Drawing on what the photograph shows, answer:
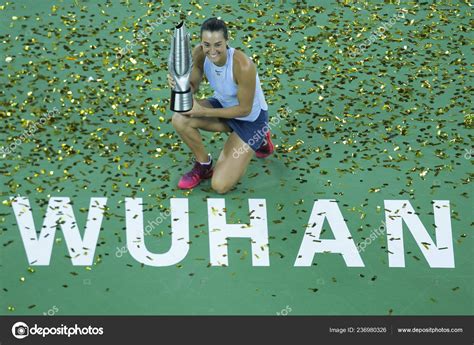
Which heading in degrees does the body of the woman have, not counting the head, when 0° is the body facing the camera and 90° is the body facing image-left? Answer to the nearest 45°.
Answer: approximately 45°
